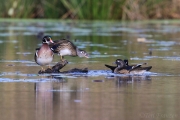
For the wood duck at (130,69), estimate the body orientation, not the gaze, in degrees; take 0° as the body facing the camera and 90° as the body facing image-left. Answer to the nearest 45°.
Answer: approximately 90°
